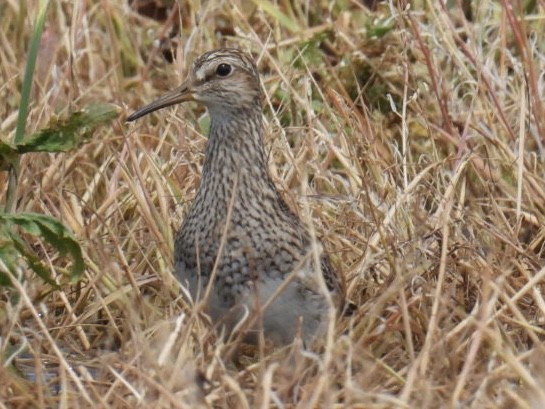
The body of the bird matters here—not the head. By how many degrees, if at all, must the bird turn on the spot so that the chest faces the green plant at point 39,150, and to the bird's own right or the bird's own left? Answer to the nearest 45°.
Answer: approximately 45° to the bird's own right

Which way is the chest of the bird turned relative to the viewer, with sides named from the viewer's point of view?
facing the viewer and to the left of the viewer
